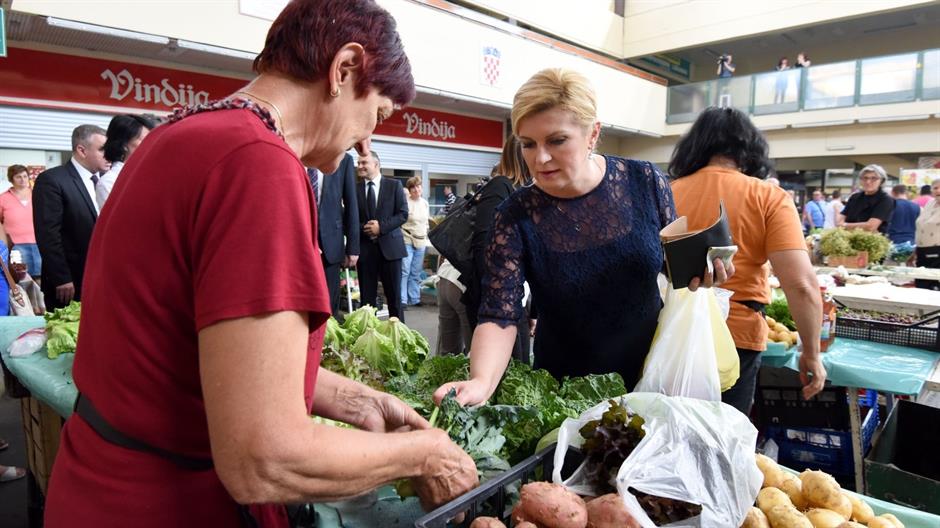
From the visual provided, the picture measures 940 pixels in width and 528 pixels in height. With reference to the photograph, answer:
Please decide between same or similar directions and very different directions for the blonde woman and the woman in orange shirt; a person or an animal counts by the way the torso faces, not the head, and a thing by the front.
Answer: very different directions

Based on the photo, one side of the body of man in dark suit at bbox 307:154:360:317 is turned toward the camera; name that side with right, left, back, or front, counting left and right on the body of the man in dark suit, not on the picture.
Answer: front

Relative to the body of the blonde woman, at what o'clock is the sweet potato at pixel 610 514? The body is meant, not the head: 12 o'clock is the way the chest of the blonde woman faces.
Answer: The sweet potato is roughly at 12 o'clock from the blonde woman.

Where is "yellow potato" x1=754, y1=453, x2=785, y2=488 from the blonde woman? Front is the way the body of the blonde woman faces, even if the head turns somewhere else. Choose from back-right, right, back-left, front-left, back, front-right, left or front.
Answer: front-left

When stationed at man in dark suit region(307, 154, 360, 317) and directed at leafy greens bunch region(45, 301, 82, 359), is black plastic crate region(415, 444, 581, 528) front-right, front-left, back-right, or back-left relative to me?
front-left

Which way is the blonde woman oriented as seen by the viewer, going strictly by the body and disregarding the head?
toward the camera

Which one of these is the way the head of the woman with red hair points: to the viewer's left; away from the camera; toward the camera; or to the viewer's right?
to the viewer's right

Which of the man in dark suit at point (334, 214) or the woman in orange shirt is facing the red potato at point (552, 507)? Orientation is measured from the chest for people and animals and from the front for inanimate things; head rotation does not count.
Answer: the man in dark suit

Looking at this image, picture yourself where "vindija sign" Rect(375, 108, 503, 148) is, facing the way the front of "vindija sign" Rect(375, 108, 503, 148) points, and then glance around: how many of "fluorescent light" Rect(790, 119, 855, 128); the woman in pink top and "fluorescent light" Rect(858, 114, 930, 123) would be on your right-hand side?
1

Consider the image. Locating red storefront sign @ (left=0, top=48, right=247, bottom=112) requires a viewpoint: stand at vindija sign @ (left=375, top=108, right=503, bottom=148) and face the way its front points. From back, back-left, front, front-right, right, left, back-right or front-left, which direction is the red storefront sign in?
right

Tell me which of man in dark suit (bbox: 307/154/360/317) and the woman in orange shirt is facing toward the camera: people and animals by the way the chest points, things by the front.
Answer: the man in dark suit

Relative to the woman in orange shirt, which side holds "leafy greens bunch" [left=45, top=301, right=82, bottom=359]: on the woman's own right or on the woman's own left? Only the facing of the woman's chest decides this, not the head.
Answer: on the woman's own left

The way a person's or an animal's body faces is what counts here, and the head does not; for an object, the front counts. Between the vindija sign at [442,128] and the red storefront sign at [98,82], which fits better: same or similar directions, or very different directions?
same or similar directions

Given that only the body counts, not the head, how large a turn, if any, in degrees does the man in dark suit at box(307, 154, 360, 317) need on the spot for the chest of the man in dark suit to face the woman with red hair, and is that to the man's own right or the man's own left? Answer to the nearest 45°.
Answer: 0° — they already face them

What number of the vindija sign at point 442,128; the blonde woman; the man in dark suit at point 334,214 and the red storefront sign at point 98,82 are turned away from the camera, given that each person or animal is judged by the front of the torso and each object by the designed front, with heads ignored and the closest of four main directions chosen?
0

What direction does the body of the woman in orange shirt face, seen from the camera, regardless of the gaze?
away from the camera

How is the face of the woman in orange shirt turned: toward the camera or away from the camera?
away from the camera
